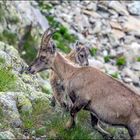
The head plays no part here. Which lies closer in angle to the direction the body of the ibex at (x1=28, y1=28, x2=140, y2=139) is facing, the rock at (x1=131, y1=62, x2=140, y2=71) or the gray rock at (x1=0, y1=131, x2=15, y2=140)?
the gray rock

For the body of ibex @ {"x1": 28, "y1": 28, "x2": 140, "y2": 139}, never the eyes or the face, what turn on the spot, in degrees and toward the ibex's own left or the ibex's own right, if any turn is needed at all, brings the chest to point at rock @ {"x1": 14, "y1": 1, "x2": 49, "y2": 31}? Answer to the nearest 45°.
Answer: approximately 90° to the ibex's own right

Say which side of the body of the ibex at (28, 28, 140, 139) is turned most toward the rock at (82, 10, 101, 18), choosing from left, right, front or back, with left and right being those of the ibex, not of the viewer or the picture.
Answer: right

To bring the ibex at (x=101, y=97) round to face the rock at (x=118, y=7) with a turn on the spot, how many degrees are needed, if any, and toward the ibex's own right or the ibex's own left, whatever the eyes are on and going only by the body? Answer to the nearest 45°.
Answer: approximately 90° to the ibex's own right

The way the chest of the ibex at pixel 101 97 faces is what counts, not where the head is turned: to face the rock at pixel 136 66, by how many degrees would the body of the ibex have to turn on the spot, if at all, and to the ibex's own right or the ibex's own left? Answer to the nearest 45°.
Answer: approximately 90° to the ibex's own right

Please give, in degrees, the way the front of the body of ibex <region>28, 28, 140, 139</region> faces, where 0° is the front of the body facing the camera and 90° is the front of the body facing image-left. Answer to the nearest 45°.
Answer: approximately 90°

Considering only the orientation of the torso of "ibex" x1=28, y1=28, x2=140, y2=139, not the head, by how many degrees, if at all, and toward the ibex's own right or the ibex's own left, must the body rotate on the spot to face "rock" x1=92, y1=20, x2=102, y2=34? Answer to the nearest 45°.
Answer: approximately 90° to the ibex's own right
